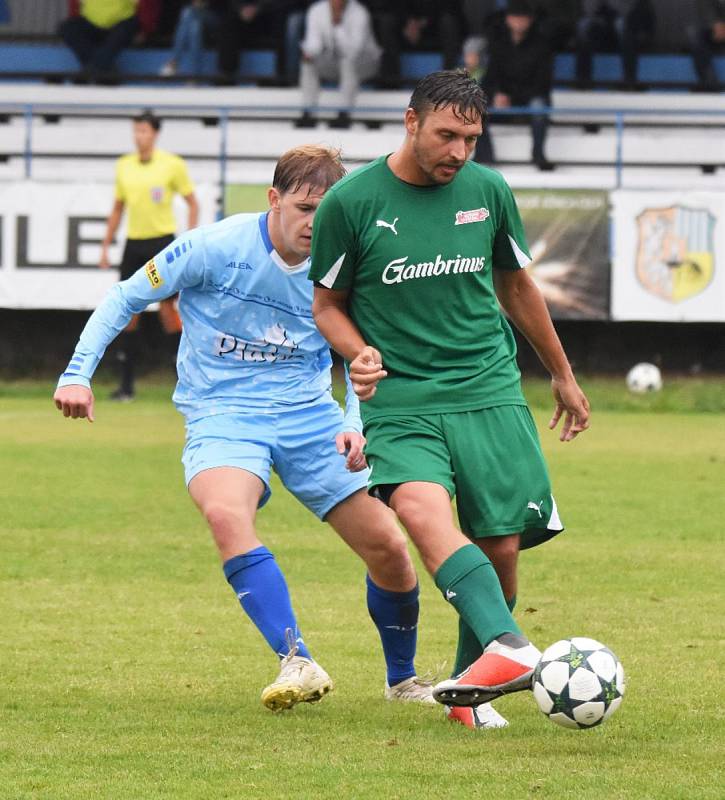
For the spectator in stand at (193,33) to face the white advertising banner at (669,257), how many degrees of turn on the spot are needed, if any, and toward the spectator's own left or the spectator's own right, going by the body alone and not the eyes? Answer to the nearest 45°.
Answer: approximately 90° to the spectator's own left

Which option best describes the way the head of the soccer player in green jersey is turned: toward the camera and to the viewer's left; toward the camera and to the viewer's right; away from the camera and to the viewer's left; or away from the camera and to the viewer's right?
toward the camera and to the viewer's right

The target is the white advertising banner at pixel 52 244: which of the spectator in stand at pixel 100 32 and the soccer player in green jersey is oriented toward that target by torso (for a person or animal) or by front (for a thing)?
the spectator in stand

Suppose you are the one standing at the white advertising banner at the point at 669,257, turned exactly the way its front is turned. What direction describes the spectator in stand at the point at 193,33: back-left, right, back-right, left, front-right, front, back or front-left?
back-right

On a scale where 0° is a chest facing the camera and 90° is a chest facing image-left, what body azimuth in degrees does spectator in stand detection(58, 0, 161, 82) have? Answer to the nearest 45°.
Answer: approximately 0°

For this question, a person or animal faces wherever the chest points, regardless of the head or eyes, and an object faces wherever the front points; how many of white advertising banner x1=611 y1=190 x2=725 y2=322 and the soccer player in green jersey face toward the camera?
2

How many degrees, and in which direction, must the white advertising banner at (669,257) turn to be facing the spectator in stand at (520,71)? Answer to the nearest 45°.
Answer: approximately 135° to its right

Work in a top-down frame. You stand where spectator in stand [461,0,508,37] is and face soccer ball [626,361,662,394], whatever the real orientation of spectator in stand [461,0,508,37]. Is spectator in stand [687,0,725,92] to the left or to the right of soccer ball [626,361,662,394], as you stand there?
left

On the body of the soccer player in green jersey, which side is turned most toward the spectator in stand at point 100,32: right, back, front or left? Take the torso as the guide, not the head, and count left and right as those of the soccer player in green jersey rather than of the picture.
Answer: back

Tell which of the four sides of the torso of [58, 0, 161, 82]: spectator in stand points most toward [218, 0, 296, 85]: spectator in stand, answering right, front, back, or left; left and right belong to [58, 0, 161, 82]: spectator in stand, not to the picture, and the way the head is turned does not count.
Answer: left
